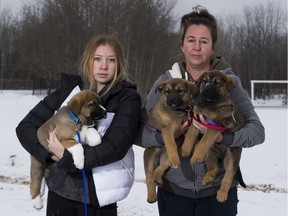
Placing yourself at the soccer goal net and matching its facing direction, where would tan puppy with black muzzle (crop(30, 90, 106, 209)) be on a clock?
The tan puppy with black muzzle is roughly at 12 o'clock from the soccer goal net.

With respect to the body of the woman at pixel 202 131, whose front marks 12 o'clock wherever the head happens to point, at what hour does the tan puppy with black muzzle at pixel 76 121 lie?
The tan puppy with black muzzle is roughly at 3 o'clock from the woman.

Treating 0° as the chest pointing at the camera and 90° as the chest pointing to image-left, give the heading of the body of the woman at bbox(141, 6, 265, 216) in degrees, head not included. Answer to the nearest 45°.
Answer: approximately 0°

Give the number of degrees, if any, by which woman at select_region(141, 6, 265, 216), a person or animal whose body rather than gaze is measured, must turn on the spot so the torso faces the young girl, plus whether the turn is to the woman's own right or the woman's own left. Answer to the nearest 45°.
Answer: approximately 90° to the woman's own right

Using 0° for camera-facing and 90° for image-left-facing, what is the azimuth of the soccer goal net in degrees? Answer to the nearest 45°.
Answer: approximately 0°
